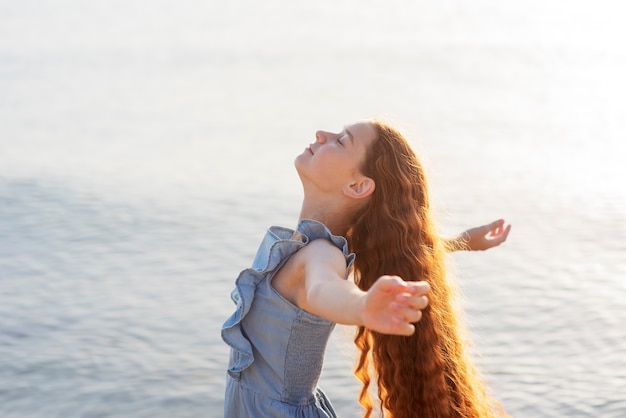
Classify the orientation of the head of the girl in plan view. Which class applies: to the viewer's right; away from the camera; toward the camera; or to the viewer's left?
to the viewer's left

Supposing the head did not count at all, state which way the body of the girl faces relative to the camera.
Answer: to the viewer's left
